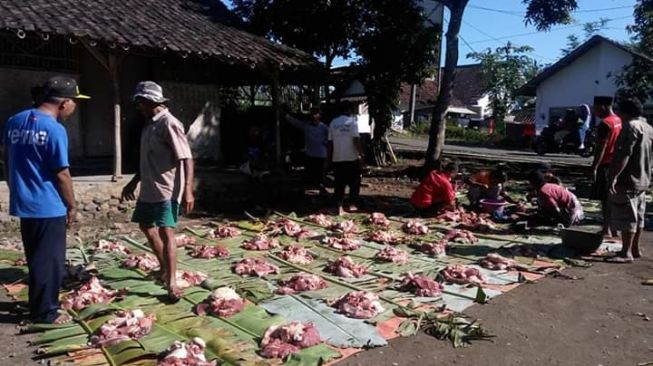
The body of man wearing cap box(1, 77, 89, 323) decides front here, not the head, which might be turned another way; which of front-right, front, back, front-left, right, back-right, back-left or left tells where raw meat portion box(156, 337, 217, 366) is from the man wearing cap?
right

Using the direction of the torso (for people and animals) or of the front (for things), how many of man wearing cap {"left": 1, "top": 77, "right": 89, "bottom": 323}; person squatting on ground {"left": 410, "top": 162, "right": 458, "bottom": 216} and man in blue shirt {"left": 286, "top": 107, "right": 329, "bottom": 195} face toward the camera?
1

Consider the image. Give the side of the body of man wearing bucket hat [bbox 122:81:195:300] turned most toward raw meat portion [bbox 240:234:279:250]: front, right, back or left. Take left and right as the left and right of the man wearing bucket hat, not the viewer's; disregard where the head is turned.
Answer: back

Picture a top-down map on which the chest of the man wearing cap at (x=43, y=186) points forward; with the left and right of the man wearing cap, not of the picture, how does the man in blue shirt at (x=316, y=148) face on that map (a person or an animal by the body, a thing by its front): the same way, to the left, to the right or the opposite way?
the opposite way

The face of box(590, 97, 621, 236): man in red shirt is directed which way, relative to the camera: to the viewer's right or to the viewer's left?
to the viewer's left

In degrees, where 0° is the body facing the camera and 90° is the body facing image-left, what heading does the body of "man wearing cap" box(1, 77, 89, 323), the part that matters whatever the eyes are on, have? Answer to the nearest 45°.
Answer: approximately 225°

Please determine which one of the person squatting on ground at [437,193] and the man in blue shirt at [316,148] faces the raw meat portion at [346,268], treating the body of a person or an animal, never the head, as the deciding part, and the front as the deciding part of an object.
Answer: the man in blue shirt

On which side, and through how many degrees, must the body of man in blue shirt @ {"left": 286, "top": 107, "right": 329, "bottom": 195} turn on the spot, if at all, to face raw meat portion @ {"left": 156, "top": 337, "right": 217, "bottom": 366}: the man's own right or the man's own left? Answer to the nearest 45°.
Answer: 0° — they already face it

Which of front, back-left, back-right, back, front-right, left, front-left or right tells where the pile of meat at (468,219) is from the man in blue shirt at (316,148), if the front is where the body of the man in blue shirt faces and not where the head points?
front-left
